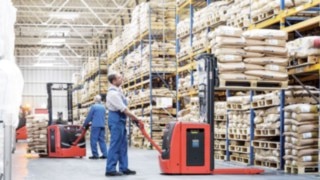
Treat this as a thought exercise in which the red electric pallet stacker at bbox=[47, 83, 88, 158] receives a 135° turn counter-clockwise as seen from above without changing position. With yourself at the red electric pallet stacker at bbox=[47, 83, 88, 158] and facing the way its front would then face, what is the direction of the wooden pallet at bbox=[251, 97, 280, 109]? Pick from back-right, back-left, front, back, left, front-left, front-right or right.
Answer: front-left

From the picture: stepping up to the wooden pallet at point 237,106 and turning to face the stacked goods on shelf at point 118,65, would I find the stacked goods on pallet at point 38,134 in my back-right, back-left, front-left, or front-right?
front-left

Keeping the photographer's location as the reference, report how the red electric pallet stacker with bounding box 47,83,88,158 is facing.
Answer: facing away from the viewer and to the left of the viewer

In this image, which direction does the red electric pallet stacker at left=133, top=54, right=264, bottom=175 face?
to the viewer's right

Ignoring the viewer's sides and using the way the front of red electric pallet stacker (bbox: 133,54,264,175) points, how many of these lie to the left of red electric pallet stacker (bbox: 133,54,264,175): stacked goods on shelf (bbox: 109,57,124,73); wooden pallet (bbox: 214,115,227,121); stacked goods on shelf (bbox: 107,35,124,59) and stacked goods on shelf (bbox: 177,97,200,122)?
4

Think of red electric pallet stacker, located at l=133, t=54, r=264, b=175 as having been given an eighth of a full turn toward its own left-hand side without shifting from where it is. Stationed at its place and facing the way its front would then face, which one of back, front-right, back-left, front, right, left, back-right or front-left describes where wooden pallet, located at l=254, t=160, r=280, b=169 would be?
front

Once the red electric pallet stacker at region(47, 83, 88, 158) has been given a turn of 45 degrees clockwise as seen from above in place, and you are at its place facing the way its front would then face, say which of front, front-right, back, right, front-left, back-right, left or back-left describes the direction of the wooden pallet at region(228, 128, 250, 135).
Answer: back-right

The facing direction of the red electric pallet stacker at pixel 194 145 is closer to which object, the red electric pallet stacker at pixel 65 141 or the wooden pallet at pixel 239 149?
the wooden pallet

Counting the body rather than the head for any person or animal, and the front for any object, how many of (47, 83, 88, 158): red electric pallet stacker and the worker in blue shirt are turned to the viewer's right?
0

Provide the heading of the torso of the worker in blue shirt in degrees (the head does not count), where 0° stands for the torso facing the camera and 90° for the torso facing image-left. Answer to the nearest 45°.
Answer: approximately 135°
